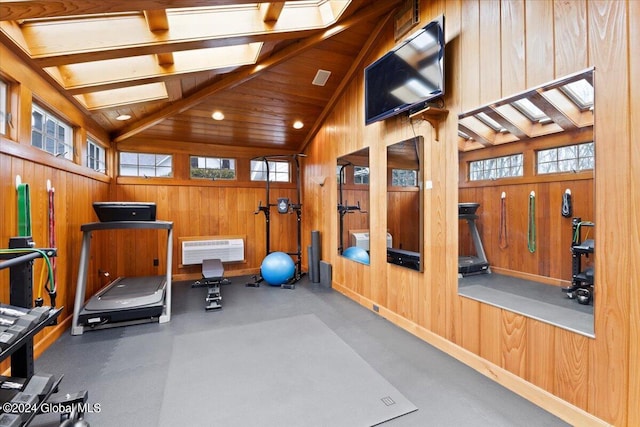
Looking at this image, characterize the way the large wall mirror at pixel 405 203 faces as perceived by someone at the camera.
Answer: facing the viewer and to the left of the viewer

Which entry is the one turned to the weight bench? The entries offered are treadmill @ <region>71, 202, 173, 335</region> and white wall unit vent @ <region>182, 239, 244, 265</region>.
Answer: the white wall unit vent

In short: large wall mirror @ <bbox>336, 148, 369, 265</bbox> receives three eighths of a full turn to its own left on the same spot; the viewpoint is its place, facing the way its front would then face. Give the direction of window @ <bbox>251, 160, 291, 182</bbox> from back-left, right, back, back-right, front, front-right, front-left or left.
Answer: back-left

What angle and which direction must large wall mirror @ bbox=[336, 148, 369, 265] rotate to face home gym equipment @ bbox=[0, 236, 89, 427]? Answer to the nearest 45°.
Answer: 0° — it already faces it

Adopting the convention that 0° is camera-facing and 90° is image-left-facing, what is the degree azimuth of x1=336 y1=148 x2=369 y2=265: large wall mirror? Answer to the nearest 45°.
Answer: approximately 45°

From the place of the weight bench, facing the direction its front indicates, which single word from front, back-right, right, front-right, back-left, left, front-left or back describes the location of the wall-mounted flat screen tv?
front-left
